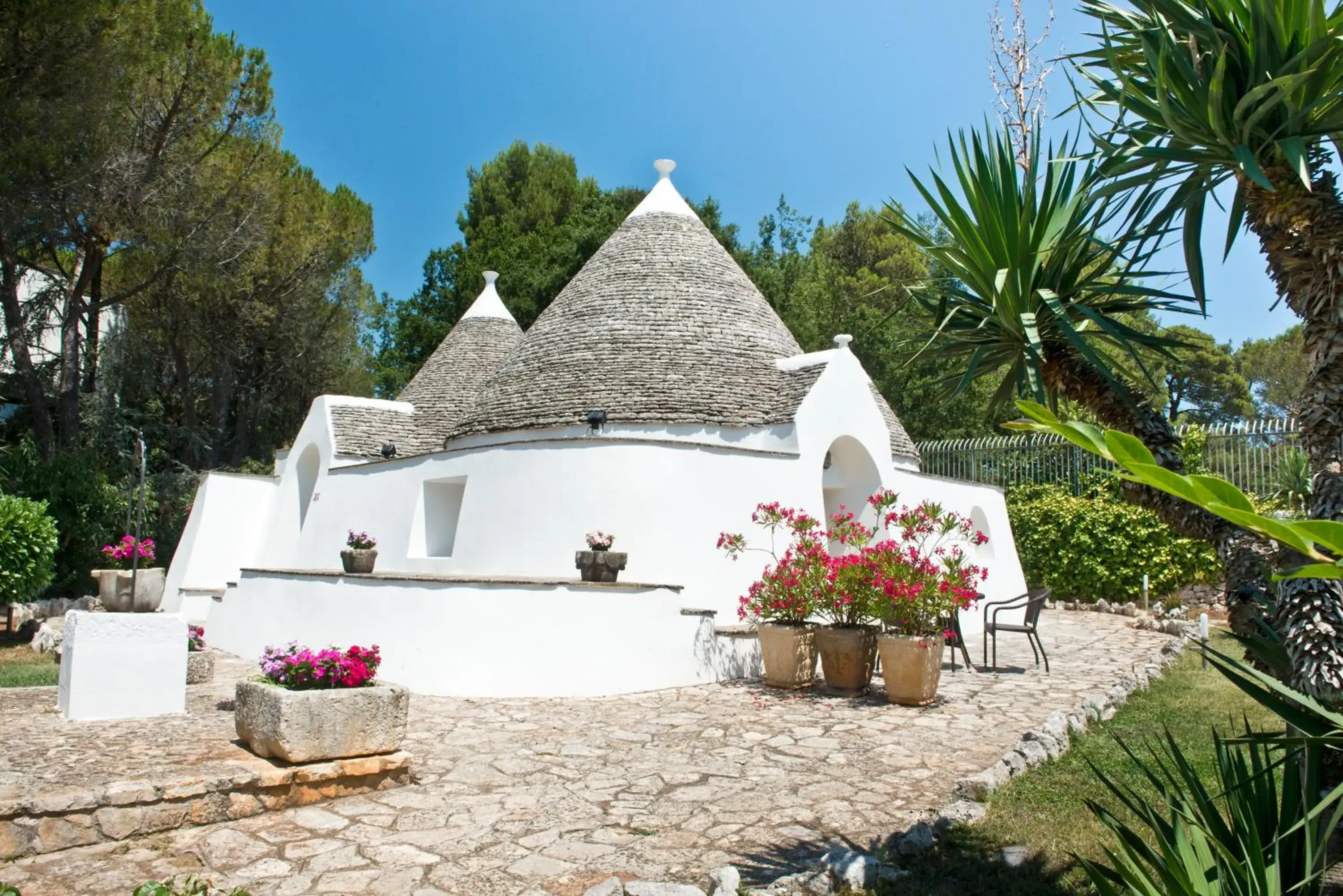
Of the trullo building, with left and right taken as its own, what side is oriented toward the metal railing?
left

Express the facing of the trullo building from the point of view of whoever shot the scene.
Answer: facing the viewer and to the right of the viewer

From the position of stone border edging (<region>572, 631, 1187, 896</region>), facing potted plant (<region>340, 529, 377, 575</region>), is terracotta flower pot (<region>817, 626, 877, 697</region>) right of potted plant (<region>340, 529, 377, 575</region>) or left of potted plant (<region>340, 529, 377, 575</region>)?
right

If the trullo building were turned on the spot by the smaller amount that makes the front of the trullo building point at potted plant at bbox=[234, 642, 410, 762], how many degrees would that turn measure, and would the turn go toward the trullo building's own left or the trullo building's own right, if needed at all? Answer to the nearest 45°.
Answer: approximately 45° to the trullo building's own right

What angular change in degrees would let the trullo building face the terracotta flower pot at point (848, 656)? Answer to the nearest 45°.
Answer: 0° — it already faces it

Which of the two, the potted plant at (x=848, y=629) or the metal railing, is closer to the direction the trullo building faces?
the potted plant

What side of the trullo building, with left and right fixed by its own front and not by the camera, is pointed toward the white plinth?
right

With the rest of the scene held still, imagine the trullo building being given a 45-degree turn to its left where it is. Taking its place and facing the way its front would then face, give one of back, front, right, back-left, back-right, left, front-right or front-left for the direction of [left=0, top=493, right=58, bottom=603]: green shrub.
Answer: back

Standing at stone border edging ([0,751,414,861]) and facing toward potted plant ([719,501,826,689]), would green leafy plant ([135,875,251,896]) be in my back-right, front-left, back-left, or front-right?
back-right

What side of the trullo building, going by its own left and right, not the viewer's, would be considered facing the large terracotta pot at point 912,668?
front

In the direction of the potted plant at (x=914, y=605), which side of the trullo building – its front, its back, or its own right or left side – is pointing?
front
